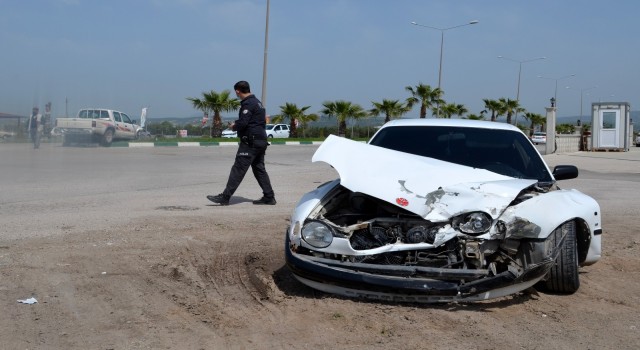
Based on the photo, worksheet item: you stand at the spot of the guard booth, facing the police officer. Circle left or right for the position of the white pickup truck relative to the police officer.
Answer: right

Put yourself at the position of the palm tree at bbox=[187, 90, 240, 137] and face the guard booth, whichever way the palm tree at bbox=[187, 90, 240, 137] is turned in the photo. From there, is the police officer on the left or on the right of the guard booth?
right

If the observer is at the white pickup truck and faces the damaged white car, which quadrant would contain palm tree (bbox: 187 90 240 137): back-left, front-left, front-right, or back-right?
back-left

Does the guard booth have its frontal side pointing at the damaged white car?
yes

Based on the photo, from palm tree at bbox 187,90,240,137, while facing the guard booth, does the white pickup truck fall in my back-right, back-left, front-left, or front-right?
front-right

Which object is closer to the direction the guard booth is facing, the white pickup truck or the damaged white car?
the damaged white car

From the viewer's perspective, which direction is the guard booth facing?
toward the camera

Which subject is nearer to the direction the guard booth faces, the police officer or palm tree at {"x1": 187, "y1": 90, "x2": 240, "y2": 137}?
the police officer

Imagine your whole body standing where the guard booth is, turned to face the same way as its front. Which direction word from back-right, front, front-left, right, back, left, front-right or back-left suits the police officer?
front

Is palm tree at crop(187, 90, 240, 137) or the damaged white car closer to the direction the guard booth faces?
the damaged white car

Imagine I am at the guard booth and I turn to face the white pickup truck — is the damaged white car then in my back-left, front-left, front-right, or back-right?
front-left

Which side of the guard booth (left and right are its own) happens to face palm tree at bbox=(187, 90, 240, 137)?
right

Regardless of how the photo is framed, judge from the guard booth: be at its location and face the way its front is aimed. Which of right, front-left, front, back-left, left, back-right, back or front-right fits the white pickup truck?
front-right
